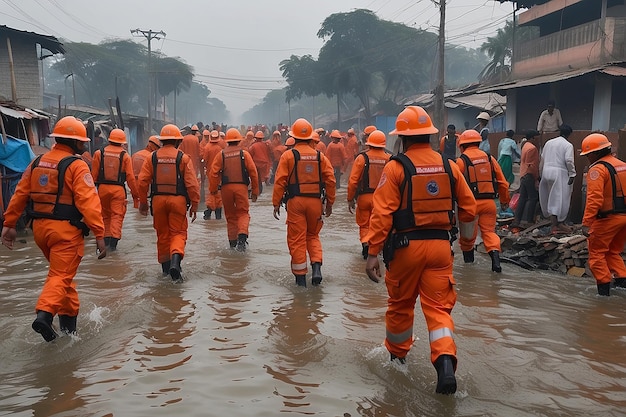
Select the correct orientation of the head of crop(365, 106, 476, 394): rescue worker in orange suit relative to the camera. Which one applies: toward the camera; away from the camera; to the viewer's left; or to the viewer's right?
away from the camera

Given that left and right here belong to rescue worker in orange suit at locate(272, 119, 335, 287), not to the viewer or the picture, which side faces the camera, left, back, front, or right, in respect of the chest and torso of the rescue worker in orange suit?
back

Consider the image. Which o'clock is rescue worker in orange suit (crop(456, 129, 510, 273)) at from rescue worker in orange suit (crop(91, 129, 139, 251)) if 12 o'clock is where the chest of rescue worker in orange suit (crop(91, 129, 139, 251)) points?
rescue worker in orange suit (crop(456, 129, 510, 273)) is roughly at 4 o'clock from rescue worker in orange suit (crop(91, 129, 139, 251)).

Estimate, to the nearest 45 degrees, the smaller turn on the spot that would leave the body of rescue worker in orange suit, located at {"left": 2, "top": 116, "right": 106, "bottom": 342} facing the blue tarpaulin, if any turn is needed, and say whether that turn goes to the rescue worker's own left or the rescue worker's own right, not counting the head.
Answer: approximately 45° to the rescue worker's own left

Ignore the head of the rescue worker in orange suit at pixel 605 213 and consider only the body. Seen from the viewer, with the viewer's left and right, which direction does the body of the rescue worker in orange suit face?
facing away from the viewer and to the left of the viewer

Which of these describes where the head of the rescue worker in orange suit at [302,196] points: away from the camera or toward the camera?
away from the camera

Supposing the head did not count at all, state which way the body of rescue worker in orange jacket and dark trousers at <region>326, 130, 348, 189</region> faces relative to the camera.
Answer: away from the camera

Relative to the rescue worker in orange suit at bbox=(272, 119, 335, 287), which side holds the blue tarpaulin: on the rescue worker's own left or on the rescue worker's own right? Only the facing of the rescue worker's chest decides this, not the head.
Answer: on the rescue worker's own left

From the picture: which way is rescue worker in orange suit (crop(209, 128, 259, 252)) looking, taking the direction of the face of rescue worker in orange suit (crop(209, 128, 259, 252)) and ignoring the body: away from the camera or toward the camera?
away from the camera

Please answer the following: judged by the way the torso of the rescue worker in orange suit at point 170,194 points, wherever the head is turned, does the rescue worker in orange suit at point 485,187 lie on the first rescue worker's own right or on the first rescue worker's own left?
on the first rescue worker's own right

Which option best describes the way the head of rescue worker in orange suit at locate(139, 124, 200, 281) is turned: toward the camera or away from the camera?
away from the camera

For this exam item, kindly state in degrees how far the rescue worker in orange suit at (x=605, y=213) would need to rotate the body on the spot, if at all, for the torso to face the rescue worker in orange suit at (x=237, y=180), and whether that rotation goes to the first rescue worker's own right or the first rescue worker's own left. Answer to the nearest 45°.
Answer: approximately 45° to the first rescue worker's own left
